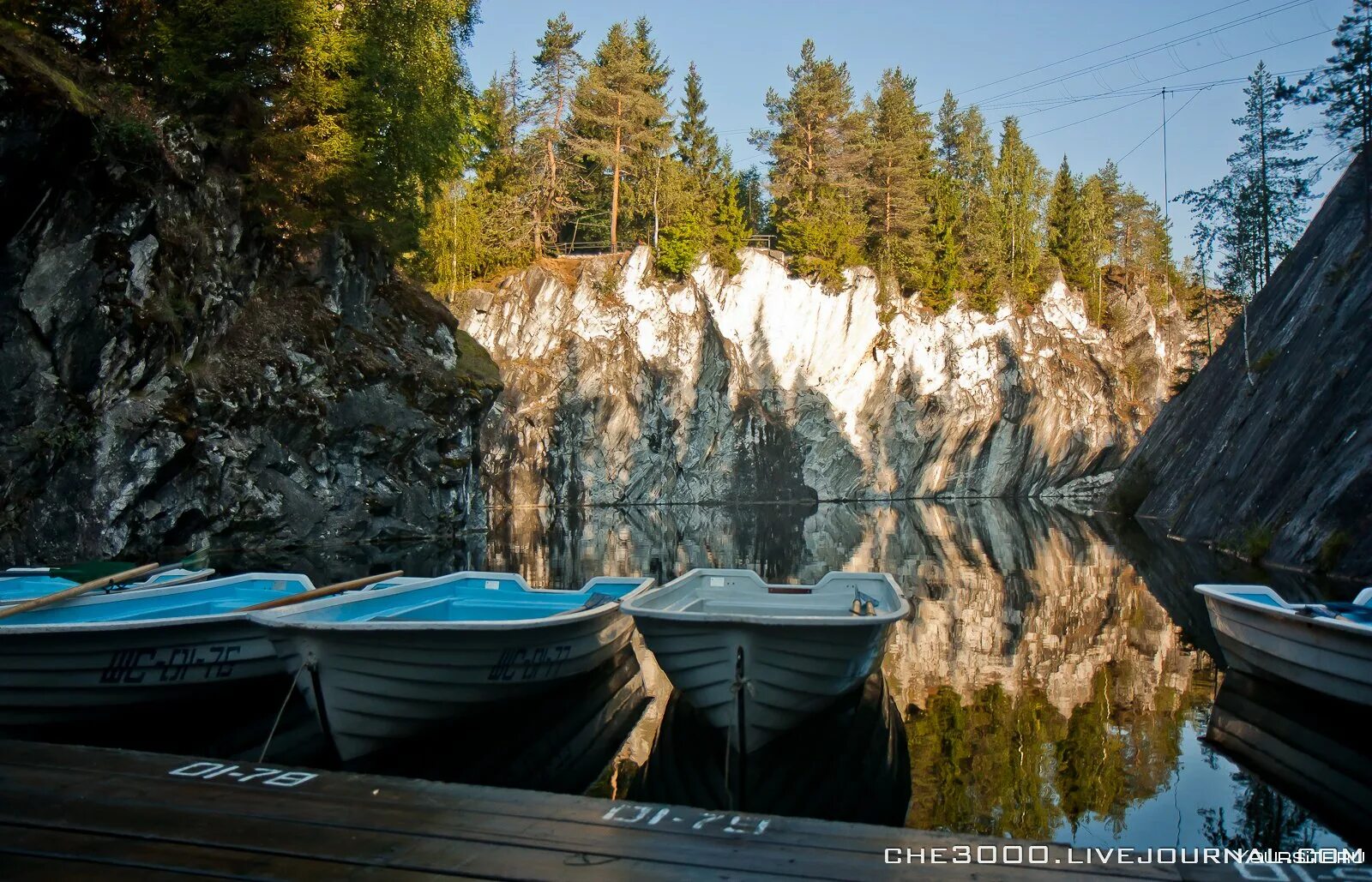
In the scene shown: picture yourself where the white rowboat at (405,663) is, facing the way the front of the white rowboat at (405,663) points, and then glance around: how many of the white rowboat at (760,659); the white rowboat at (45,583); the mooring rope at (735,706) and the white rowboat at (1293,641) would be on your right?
1

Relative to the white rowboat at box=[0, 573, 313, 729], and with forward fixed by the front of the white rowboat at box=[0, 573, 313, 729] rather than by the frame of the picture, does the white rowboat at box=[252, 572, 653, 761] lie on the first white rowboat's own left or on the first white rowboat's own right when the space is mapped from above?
on the first white rowboat's own left

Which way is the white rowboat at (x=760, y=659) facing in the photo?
toward the camera

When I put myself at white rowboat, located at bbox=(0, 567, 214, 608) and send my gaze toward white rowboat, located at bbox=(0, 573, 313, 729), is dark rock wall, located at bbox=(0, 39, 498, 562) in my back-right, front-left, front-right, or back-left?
back-left

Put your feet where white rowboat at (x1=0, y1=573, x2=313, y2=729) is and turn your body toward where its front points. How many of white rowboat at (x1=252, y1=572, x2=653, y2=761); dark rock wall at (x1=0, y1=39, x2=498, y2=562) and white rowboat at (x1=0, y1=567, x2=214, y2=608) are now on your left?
1

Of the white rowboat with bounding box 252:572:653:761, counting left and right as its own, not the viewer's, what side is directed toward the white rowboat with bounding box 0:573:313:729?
right

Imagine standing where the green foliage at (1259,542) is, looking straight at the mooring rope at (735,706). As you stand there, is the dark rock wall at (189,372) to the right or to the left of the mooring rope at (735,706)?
right

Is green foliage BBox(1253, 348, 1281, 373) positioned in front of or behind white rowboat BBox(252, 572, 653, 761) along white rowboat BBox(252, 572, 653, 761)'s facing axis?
behind

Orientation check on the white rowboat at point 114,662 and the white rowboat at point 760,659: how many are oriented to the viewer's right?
0

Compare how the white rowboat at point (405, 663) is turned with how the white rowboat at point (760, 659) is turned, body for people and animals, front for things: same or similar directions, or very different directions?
same or similar directions

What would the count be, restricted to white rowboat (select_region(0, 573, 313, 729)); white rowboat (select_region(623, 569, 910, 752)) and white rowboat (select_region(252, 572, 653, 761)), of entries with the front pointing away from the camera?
0

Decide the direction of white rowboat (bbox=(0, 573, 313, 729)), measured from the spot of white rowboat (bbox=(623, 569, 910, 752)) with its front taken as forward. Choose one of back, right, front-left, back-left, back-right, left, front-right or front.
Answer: right

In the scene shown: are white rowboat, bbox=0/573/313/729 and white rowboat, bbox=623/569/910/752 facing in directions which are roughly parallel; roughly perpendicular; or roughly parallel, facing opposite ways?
roughly parallel

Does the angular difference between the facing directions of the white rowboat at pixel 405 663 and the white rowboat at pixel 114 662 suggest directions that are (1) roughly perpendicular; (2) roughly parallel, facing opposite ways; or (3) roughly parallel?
roughly parallel

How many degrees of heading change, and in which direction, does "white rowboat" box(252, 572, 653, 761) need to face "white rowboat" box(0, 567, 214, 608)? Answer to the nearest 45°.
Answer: approximately 90° to its right

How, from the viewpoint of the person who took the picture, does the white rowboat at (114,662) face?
facing the viewer and to the left of the viewer

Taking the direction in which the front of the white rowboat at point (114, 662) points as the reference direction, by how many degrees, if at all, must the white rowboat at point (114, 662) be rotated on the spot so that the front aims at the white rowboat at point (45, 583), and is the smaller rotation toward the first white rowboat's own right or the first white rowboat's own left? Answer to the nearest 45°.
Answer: approximately 135° to the first white rowboat's own right

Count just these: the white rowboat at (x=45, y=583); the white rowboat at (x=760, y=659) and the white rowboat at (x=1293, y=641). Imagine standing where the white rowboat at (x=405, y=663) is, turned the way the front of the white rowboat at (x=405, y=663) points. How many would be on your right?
1
